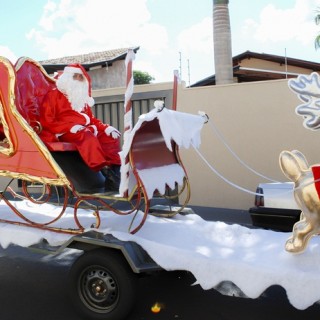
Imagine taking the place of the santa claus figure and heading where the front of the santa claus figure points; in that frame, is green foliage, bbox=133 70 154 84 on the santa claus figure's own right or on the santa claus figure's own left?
on the santa claus figure's own left

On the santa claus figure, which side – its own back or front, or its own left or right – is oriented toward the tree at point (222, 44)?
left

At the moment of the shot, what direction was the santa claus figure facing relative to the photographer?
facing the viewer and to the right of the viewer

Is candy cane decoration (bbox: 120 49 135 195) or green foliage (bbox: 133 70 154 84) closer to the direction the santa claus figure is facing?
the candy cane decoration

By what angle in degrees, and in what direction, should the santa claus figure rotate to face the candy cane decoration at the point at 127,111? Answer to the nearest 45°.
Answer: approximately 45° to its right
